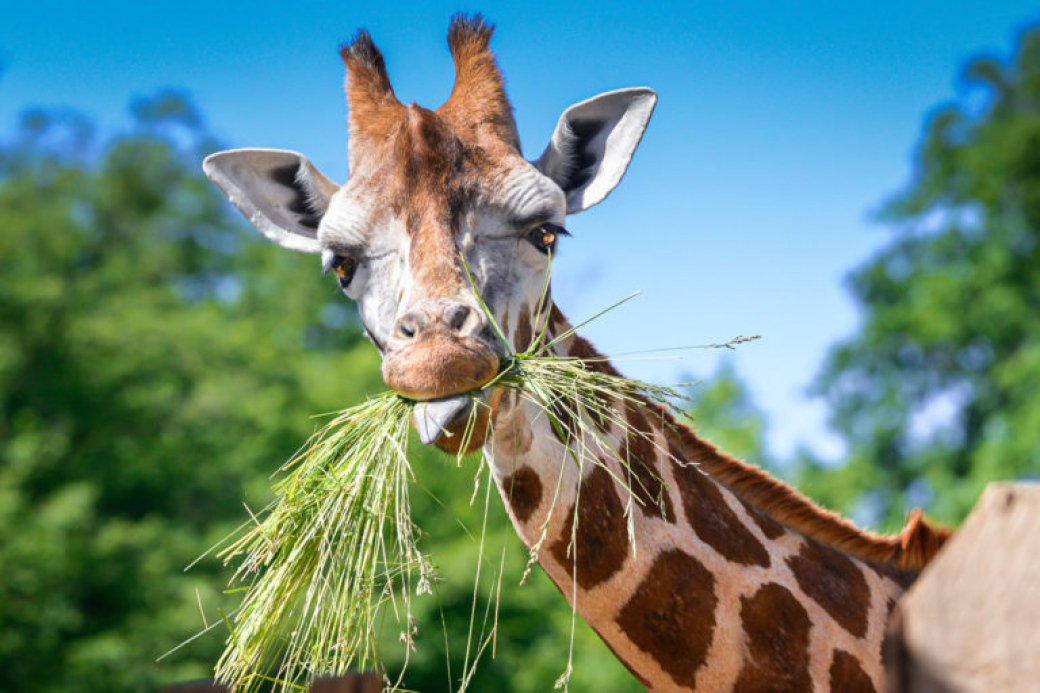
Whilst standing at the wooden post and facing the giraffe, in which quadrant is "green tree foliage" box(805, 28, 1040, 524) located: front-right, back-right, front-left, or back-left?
front-right

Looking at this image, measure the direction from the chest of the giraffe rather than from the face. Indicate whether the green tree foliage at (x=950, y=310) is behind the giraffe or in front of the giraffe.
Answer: behind

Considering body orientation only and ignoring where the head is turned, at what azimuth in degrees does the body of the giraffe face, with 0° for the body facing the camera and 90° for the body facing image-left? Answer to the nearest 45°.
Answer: approximately 45°

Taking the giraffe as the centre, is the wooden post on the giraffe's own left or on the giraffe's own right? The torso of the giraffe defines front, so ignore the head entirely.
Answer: on the giraffe's own left

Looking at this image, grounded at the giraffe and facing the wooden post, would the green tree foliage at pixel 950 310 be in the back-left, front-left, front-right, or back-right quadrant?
back-left

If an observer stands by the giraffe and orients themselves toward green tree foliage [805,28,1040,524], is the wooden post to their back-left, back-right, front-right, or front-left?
back-right
